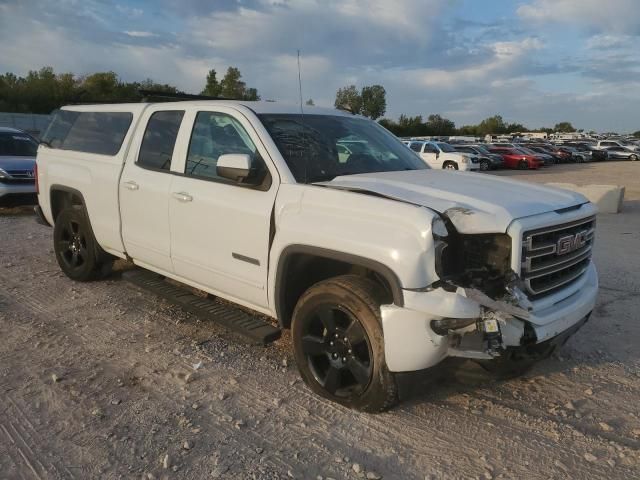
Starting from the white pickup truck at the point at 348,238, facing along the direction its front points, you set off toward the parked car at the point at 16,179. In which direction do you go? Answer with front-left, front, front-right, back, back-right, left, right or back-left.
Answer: back

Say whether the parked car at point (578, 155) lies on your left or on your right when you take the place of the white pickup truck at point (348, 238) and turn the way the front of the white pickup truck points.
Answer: on your left

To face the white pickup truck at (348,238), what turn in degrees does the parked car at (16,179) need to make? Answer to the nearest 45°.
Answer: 0° — it already faces it

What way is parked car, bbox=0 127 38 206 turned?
toward the camera

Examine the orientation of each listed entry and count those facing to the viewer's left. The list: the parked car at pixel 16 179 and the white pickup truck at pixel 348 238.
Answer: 0

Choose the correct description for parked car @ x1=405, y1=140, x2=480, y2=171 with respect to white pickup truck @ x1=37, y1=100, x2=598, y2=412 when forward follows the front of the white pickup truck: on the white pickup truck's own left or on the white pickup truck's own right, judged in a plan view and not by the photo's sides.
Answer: on the white pickup truck's own left

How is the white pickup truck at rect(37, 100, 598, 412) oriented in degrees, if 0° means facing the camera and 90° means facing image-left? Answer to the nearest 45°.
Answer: approximately 315°

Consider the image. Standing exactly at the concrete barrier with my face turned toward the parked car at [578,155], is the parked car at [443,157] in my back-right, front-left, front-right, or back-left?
front-left

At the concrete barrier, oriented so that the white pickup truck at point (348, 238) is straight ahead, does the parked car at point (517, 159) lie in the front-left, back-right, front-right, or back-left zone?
back-right

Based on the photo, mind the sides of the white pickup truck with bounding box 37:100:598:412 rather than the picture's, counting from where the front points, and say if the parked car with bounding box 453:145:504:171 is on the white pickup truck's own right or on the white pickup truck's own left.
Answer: on the white pickup truck's own left

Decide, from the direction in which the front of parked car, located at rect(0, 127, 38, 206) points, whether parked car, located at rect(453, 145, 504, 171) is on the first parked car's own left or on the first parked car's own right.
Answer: on the first parked car's own left
